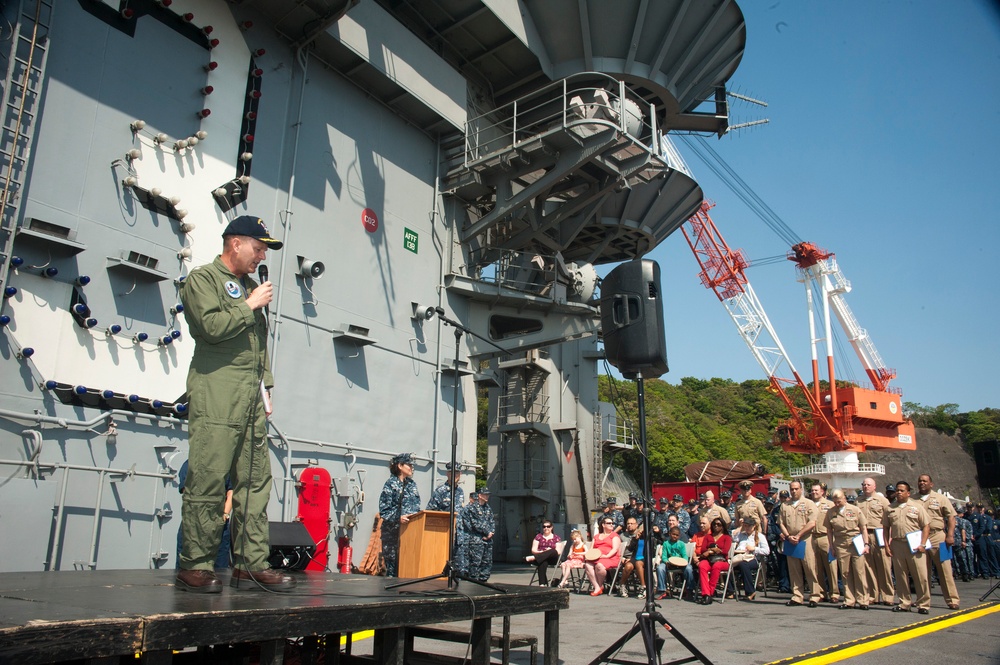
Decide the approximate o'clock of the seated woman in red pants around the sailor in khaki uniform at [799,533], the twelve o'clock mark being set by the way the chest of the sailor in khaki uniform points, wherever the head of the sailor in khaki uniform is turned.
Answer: The seated woman in red pants is roughly at 2 o'clock from the sailor in khaki uniform.

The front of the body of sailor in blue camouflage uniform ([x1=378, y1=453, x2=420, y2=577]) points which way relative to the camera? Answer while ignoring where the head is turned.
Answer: to the viewer's right

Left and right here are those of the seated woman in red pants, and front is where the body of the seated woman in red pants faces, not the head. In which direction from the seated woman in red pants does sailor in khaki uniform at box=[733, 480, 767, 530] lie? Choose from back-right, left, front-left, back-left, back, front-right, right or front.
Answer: back

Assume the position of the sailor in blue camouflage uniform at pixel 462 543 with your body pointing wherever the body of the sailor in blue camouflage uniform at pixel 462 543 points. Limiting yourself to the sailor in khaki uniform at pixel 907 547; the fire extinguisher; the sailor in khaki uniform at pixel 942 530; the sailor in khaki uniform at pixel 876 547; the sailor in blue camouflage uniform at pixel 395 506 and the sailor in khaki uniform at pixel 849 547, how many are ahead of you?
4

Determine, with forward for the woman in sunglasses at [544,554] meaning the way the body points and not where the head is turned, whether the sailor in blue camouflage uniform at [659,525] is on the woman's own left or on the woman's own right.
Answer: on the woman's own left

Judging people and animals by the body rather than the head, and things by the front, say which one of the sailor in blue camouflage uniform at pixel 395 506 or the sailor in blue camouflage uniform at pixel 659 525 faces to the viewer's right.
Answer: the sailor in blue camouflage uniform at pixel 395 506

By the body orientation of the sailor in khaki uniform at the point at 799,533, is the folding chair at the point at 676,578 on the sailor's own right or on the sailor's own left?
on the sailor's own right

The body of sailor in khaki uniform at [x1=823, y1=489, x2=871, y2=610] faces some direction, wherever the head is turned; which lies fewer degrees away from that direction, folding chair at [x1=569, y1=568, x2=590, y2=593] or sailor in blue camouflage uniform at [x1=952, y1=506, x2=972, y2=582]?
the folding chair

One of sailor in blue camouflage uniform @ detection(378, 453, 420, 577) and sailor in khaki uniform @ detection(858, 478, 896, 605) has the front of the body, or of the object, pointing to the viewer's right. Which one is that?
the sailor in blue camouflage uniform
